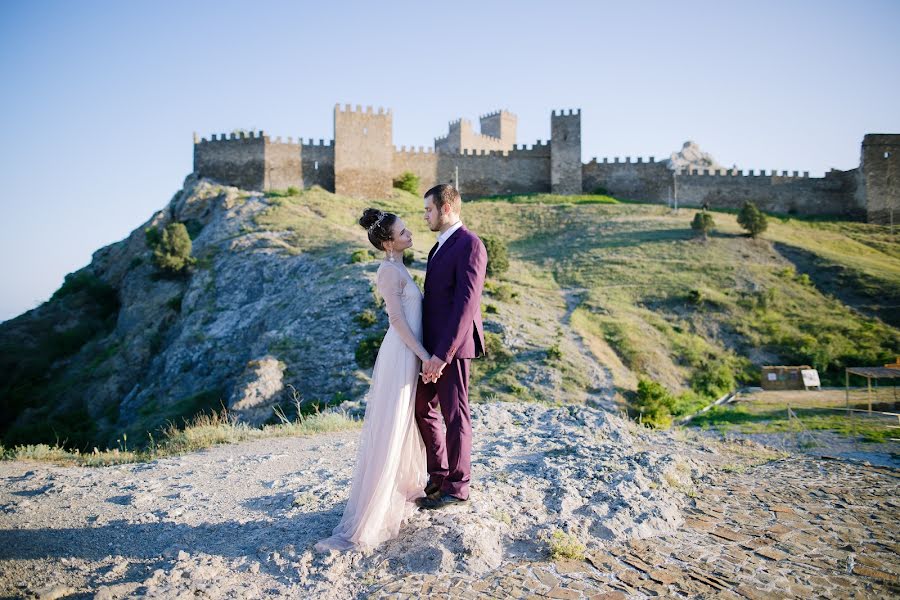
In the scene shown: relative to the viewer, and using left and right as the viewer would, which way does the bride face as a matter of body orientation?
facing to the right of the viewer

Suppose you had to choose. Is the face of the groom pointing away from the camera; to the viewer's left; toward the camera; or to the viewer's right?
to the viewer's left

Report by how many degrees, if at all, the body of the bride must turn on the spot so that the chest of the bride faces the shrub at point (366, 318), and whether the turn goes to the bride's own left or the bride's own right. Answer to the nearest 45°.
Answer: approximately 90° to the bride's own left

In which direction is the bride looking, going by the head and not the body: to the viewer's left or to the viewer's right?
to the viewer's right

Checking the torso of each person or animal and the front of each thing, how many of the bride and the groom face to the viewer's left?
1

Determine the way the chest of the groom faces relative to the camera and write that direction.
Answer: to the viewer's left

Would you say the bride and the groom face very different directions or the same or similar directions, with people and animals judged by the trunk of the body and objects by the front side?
very different directions

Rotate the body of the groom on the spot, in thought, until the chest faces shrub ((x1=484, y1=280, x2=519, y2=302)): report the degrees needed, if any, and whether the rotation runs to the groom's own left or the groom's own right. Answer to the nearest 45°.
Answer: approximately 90° to the groom's own right

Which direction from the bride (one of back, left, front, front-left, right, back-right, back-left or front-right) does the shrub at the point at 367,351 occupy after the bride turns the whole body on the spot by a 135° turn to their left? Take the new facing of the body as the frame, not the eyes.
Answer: front-right
